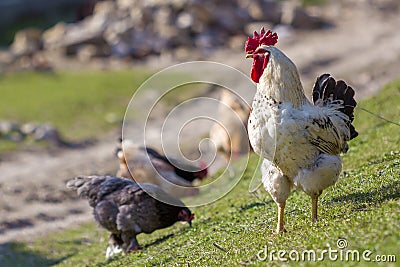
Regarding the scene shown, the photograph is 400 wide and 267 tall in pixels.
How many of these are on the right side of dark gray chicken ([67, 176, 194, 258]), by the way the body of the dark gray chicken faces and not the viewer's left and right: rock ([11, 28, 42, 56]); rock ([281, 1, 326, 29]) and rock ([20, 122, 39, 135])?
0

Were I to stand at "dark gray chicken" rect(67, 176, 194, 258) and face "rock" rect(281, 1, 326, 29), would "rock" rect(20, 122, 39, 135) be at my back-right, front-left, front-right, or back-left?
front-left

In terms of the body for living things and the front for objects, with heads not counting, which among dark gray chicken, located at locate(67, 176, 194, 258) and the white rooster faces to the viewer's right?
the dark gray chicken

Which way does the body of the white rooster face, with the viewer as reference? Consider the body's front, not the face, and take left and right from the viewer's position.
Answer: facing the viewer and to the left of the viewer

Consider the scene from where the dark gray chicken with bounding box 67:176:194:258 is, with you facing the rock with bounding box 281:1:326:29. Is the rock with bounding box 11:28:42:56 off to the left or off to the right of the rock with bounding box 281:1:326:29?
left

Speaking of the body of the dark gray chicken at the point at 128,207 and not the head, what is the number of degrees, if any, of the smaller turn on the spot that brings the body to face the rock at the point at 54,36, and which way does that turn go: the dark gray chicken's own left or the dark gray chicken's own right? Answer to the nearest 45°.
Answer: approximately 90° to the dark gray chicken's own left

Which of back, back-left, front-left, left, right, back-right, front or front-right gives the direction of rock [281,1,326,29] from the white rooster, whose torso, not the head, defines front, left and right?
back-right

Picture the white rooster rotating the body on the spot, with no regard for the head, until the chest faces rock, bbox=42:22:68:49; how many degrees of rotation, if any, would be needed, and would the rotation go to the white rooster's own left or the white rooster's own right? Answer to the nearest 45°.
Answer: approximately 90° to the white rooster's own right

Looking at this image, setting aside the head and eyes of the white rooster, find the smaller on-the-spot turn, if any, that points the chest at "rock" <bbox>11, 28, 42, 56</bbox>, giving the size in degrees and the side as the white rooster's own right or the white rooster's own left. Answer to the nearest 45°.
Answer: approximately 90° to the white rooster's own right

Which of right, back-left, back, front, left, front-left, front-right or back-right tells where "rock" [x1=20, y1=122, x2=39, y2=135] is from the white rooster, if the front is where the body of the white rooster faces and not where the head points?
right

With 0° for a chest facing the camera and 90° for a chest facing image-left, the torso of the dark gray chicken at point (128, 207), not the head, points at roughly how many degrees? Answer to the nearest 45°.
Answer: approximately 270°

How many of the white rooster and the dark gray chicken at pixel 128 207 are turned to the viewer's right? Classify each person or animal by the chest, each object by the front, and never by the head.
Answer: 1
